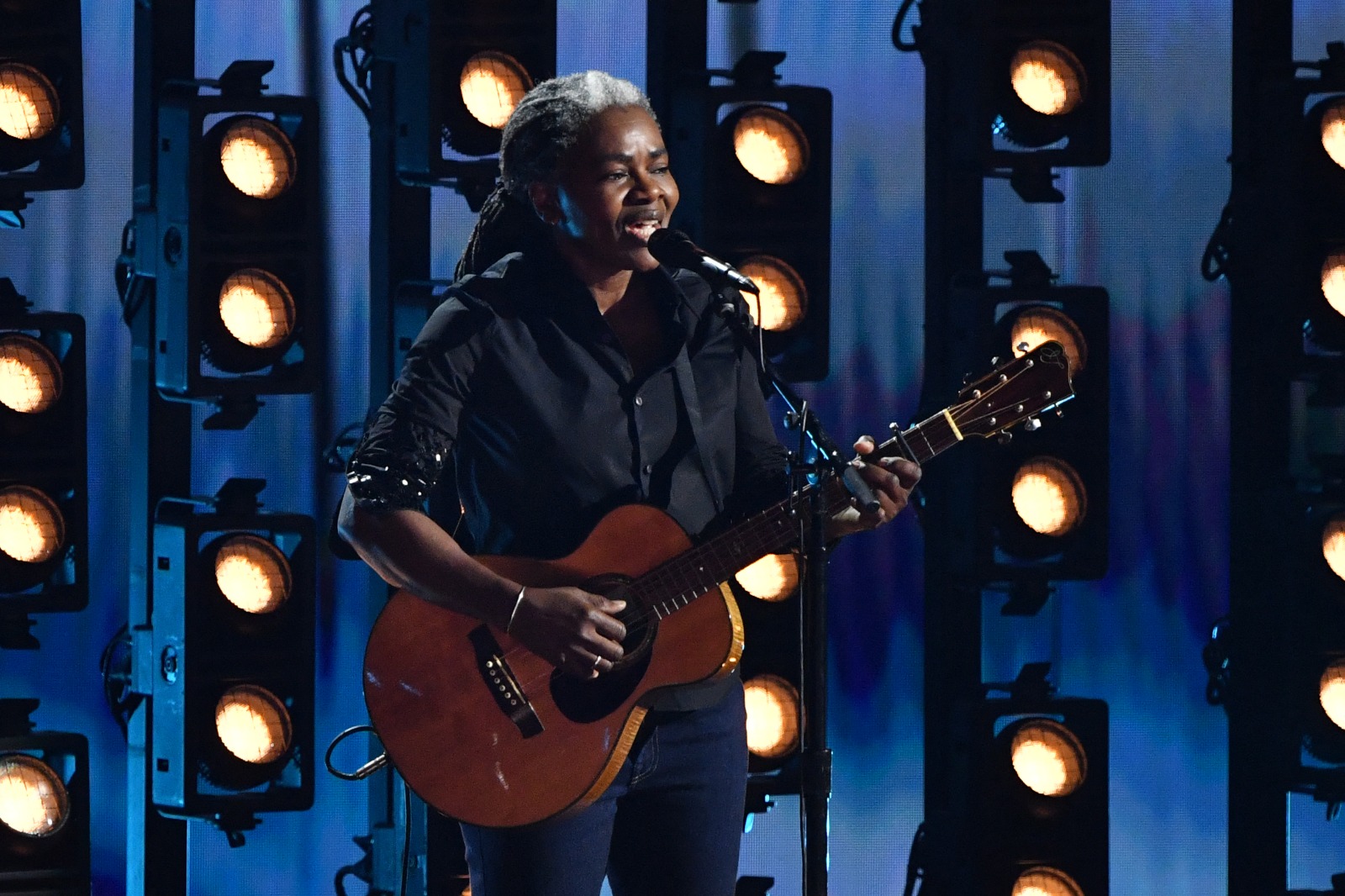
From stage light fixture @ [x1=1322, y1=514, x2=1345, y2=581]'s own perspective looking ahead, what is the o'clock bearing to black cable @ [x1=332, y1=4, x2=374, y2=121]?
The black cable is roughly at 2 o'clock from the stage light fixture.

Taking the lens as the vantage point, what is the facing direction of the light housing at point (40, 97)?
facing the viewer

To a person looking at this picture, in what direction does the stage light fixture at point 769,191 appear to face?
facing the viewer and to the right of the viewer

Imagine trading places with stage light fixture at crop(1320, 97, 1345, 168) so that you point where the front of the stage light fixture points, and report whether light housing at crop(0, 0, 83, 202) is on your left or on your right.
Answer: on your right

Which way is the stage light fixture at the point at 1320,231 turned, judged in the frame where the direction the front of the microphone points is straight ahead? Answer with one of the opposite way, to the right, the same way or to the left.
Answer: to the left

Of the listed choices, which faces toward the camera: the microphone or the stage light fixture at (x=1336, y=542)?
the stage light fixture

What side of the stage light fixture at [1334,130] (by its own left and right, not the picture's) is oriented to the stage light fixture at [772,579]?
right

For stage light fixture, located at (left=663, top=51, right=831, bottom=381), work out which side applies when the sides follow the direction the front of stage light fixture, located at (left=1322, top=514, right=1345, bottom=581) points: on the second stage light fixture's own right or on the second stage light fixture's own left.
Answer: on the second stage light fixture's own right

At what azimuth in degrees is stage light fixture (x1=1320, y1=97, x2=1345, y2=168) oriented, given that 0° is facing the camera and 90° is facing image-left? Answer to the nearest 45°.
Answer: approximately 0°
